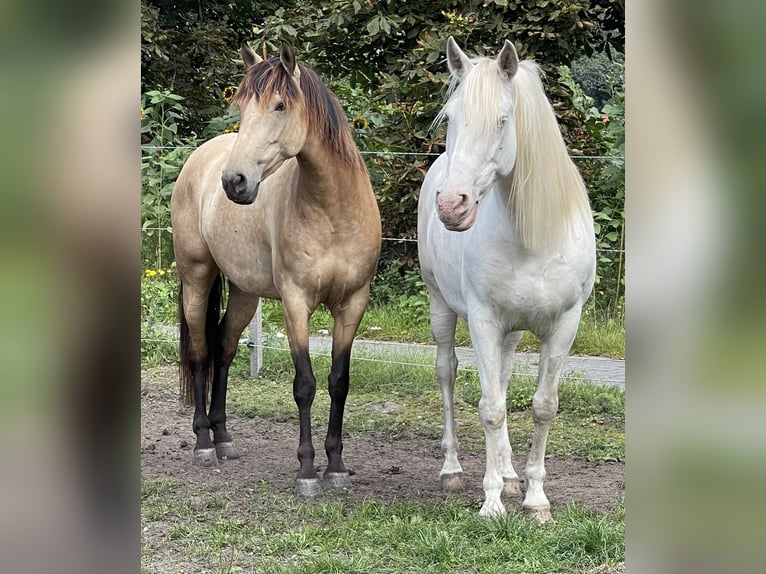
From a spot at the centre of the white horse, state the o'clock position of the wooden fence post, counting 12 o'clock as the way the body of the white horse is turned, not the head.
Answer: The wooden fence post is roughly at 5 o'clock from the white horse.

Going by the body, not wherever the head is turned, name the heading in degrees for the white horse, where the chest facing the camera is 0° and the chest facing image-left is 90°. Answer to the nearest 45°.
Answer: approximately 0°
